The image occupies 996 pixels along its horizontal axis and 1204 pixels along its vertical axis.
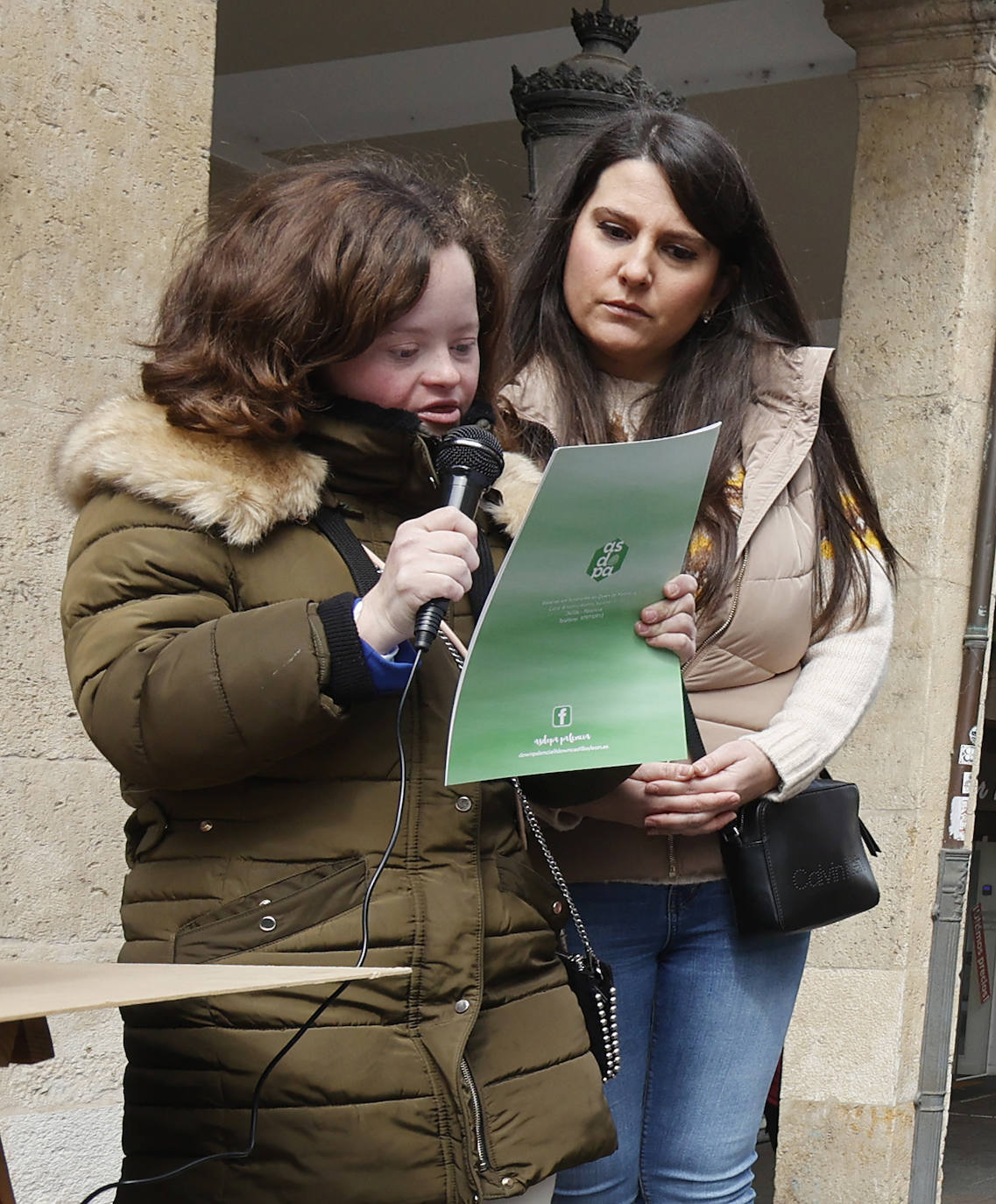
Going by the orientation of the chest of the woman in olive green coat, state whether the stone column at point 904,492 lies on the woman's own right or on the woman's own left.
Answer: on the woman's own left

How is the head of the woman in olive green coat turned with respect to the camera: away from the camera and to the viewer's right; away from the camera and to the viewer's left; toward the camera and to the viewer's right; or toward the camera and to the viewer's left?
toward the camera and to the viewer's right

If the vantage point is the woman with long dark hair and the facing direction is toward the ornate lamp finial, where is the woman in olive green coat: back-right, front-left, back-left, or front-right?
back-left

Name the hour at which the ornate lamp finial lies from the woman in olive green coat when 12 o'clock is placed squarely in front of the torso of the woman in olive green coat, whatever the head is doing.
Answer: The ornate lamp finial is roughly at 8 o'clock from the woman in olive green coat.

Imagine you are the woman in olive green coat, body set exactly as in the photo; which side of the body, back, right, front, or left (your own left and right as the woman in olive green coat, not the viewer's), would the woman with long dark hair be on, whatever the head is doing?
left

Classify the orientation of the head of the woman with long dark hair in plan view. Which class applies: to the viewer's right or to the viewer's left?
to the viewer's left

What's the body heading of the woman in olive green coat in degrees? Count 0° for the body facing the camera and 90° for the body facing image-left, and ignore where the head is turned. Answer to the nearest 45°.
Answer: approximately 315°
